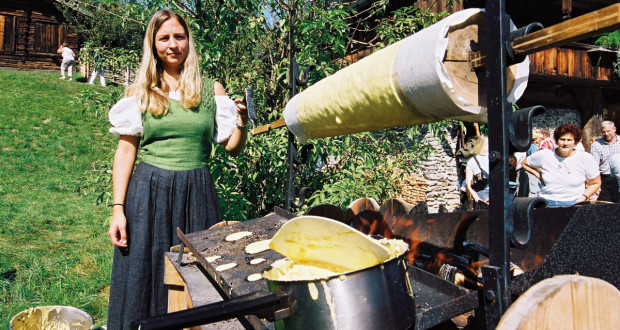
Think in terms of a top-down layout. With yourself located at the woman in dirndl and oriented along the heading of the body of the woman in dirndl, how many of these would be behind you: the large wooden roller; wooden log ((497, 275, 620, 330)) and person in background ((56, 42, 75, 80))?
1

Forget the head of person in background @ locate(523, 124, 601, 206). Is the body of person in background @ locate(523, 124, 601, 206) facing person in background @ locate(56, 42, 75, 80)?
no

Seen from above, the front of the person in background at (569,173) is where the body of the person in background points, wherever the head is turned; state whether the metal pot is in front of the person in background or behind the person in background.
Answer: in front

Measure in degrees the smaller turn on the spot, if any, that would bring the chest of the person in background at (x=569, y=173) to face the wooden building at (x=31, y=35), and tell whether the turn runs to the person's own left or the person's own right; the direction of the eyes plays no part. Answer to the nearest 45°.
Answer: approximately 90° to the person's own right

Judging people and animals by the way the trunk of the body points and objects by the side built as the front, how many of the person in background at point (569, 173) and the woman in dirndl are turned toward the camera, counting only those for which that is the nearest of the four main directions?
2

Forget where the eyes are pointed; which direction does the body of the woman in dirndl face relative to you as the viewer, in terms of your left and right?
facing the viewer

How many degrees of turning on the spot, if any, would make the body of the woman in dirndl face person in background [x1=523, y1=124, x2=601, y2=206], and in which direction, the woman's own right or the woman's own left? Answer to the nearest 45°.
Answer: approximately 90° to the woman's own left

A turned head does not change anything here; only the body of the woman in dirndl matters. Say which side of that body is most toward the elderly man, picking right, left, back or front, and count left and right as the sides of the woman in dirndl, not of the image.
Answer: left

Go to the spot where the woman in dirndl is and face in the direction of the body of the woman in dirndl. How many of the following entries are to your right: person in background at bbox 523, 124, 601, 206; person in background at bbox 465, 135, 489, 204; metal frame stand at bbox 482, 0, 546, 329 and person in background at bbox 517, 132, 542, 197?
0

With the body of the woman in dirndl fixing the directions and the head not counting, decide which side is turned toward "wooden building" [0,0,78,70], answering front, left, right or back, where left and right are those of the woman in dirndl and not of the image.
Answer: back

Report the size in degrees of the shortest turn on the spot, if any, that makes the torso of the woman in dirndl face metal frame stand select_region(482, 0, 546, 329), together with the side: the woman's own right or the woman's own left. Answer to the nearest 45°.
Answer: approximately 45° to the woman's own left

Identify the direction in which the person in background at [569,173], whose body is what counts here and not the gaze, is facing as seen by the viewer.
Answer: toward the camera

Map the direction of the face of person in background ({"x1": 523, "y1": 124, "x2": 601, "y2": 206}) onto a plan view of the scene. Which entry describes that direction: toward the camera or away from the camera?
toward the camera

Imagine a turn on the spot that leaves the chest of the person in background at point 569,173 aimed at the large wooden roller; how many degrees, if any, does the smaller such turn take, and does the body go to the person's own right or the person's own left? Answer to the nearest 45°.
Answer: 0° — they already face it

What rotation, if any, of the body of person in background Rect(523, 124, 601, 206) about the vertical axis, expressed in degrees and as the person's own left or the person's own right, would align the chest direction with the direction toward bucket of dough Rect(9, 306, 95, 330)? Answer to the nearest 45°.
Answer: approximately 45° to the person's own right

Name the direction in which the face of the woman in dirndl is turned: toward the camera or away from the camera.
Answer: toward the camera

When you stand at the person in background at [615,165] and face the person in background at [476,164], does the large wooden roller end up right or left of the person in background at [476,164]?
left

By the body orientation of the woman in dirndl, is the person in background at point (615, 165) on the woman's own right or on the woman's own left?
on the woman's own left
